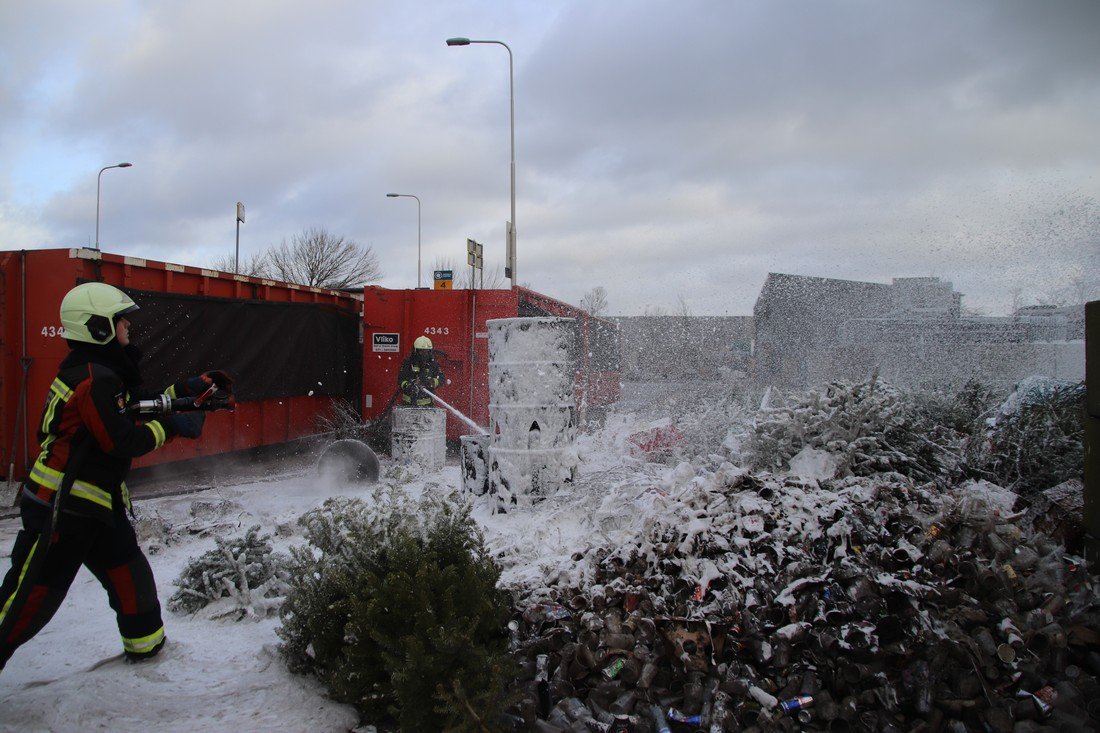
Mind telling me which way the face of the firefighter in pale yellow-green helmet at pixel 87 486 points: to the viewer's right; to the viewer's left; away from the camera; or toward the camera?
to the viewer's right

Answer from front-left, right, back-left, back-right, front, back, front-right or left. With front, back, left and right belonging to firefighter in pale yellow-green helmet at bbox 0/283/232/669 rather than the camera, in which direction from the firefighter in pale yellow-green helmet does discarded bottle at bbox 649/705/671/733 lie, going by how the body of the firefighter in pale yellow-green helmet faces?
front-right

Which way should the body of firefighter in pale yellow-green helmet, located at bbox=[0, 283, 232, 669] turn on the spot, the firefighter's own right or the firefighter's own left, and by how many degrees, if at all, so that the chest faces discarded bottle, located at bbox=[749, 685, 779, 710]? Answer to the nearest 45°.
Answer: approximately 45° to the firefighter's own right

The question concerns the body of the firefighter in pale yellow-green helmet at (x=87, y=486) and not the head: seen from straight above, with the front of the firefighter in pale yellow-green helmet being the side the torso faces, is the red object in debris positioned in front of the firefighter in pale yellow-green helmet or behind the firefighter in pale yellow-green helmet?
in front

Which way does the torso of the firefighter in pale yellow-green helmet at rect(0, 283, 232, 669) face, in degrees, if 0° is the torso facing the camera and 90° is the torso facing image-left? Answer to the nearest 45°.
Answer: approximately 270°

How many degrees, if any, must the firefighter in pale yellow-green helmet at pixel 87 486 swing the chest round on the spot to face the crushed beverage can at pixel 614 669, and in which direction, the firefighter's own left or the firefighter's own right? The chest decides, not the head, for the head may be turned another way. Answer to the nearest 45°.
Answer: approximately 45° to the firefighter's own right

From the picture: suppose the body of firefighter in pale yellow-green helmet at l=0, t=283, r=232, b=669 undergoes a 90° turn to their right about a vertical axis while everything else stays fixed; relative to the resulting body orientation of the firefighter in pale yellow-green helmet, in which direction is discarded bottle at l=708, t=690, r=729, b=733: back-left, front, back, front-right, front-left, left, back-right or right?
front-left

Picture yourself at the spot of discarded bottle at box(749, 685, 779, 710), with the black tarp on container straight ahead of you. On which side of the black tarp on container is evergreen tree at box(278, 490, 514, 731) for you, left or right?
left

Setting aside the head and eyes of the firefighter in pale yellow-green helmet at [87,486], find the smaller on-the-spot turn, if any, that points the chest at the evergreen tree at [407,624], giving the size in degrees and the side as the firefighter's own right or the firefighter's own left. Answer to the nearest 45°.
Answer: approximately 45° to the firefighter's own right

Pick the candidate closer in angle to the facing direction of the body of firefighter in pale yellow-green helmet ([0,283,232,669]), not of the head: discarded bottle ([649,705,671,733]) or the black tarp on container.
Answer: the discarded bottle

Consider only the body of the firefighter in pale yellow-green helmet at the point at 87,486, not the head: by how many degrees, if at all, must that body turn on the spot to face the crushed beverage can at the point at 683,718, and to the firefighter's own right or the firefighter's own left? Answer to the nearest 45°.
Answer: approximately 45° to the firefighter's own right

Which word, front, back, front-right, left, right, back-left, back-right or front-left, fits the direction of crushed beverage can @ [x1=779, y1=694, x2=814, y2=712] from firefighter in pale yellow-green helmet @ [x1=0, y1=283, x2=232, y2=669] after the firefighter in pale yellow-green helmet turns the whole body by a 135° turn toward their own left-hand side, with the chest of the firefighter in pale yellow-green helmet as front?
back
